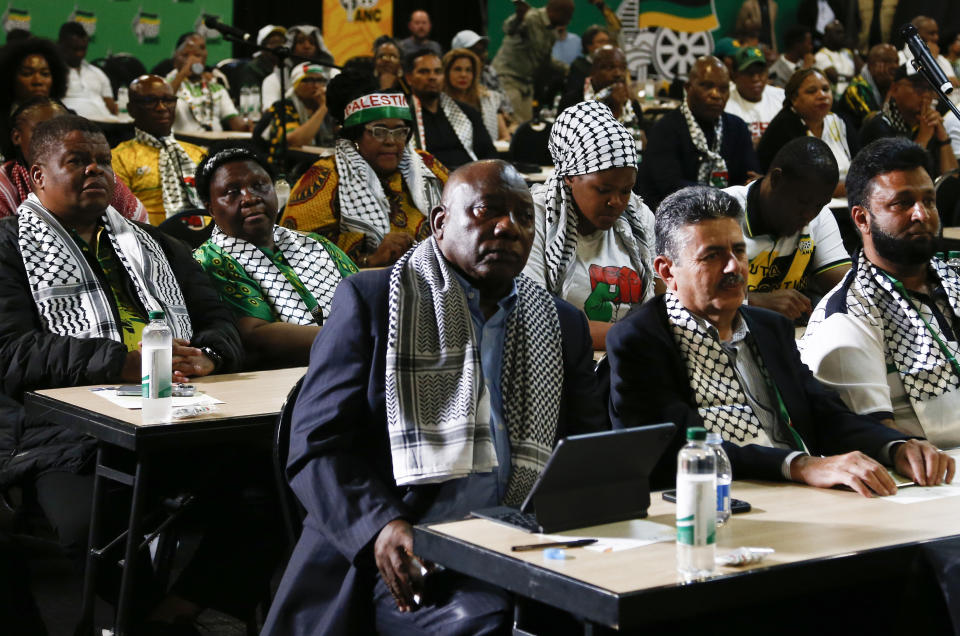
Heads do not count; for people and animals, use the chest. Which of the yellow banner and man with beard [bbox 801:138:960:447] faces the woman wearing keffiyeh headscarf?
the yellow banner

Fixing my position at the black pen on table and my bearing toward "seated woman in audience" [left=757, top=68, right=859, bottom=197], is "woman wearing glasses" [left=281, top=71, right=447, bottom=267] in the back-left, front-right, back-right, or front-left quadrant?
front-left

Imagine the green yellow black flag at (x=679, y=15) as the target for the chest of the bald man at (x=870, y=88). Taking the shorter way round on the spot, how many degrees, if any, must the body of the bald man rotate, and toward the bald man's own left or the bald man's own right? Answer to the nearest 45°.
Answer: approximately 180°

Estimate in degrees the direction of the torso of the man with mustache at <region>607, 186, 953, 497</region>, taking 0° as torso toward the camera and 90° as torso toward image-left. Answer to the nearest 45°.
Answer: approximately 315°

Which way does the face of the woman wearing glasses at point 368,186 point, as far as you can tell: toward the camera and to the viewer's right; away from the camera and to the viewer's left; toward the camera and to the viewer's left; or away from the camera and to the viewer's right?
toward the camera and to the viewer's right

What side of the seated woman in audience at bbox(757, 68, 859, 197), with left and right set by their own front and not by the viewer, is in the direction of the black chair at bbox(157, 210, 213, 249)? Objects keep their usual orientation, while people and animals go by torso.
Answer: right

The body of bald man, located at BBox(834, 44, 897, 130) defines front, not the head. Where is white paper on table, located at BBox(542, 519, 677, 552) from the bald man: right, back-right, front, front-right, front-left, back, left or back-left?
front-right

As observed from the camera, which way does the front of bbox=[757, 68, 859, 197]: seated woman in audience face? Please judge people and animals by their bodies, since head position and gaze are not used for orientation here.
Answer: facing the viewer and to the right of the viewer

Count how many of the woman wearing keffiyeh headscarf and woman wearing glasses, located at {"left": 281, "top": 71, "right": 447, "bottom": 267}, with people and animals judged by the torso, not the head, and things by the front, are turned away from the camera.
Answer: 0

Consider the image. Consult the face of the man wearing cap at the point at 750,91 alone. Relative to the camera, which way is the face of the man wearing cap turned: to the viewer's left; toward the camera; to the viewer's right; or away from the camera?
toward the camera

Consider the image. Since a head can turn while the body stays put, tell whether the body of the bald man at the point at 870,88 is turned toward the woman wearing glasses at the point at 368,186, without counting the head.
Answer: no

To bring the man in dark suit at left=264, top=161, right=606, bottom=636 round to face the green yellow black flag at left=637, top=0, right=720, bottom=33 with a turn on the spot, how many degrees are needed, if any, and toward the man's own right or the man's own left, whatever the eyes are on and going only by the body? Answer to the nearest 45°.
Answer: approximately 135° to the man's own left

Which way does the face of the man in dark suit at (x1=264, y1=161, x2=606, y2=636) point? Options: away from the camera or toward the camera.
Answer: toward the camera

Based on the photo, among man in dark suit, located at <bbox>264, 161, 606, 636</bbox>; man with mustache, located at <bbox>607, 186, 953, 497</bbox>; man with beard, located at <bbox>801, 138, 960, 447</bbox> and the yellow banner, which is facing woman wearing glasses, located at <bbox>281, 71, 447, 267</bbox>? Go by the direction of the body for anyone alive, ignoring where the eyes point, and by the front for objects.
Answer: the yellow banner

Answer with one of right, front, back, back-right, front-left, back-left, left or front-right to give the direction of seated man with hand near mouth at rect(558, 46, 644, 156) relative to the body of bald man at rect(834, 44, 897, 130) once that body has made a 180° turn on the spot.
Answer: left

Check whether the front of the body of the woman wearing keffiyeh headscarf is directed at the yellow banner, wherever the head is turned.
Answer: no

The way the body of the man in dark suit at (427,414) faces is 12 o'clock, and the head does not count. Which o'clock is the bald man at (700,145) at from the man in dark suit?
The bald man is roughly at 8 o'clock from the man in dark suit.

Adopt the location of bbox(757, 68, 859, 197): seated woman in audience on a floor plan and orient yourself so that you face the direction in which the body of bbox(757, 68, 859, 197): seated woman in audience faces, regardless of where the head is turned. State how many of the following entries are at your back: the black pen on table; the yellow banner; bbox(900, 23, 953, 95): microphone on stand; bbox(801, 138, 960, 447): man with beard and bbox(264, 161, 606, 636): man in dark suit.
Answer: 1
